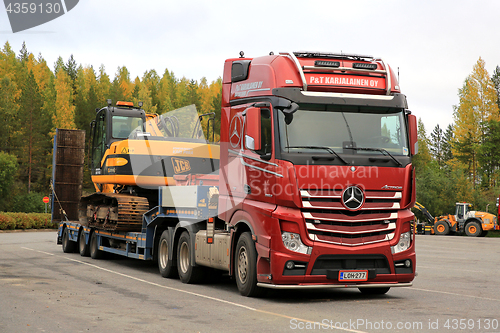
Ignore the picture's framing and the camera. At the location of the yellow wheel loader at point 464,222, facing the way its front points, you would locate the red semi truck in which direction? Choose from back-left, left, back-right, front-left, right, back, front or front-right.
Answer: left

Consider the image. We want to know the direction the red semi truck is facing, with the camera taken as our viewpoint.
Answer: facing the viewer and to the right of the viewer

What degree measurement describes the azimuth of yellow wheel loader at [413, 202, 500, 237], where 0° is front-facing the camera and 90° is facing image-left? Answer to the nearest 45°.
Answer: approximately 90°

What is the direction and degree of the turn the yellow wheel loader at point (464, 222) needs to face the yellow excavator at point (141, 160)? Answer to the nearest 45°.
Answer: approximately 90° to its left

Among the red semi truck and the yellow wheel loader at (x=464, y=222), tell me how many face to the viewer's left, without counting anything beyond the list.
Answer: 1
